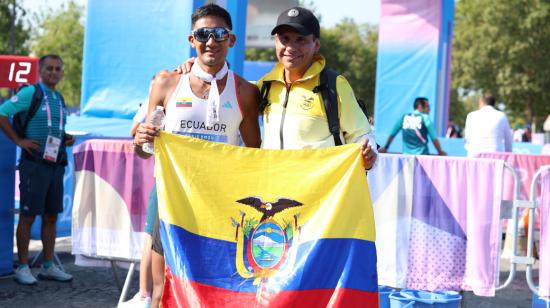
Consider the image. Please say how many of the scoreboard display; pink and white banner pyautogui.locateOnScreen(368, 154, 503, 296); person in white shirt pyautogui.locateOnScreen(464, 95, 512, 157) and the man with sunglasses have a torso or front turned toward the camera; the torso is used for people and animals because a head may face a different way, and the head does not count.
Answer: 3

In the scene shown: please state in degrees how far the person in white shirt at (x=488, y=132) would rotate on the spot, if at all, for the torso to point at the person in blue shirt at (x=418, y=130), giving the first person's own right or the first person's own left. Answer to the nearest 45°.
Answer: approximately 90° to the first person's own left

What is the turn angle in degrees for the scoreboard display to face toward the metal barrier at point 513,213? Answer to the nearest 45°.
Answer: approximately 45° to its left

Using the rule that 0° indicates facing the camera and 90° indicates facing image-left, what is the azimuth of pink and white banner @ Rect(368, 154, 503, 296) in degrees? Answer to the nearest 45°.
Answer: approximately 0°

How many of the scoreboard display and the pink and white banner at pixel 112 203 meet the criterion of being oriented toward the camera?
2

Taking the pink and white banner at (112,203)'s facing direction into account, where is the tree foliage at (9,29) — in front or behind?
behind

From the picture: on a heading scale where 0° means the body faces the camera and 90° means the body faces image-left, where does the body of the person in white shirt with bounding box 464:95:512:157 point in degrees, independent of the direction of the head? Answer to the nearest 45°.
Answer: approximately 180°

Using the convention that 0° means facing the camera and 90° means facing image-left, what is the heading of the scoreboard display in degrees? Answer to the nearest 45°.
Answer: approximately 0°

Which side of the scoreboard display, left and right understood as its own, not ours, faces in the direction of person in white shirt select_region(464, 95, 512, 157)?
left

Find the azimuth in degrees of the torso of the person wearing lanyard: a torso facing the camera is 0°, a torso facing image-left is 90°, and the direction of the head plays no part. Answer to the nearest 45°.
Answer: approximately 315°

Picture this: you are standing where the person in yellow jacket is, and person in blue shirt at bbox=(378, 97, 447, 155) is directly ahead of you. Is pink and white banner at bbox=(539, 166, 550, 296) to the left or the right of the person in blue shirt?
right
